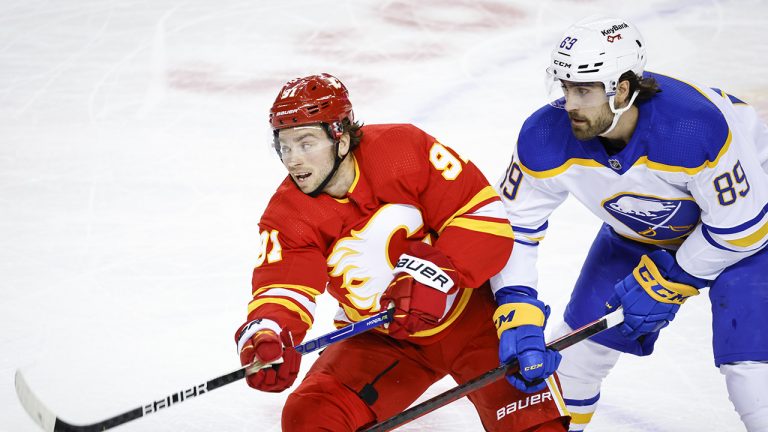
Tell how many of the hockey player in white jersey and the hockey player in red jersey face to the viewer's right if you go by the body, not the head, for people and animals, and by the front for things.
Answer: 0

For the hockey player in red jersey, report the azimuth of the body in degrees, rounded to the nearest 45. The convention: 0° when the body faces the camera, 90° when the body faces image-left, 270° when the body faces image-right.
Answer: approximately 45°

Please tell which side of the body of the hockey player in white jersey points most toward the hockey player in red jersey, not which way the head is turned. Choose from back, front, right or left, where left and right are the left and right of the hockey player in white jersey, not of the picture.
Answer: front

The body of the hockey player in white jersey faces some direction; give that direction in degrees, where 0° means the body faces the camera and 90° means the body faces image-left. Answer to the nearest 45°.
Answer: approximately 45°
